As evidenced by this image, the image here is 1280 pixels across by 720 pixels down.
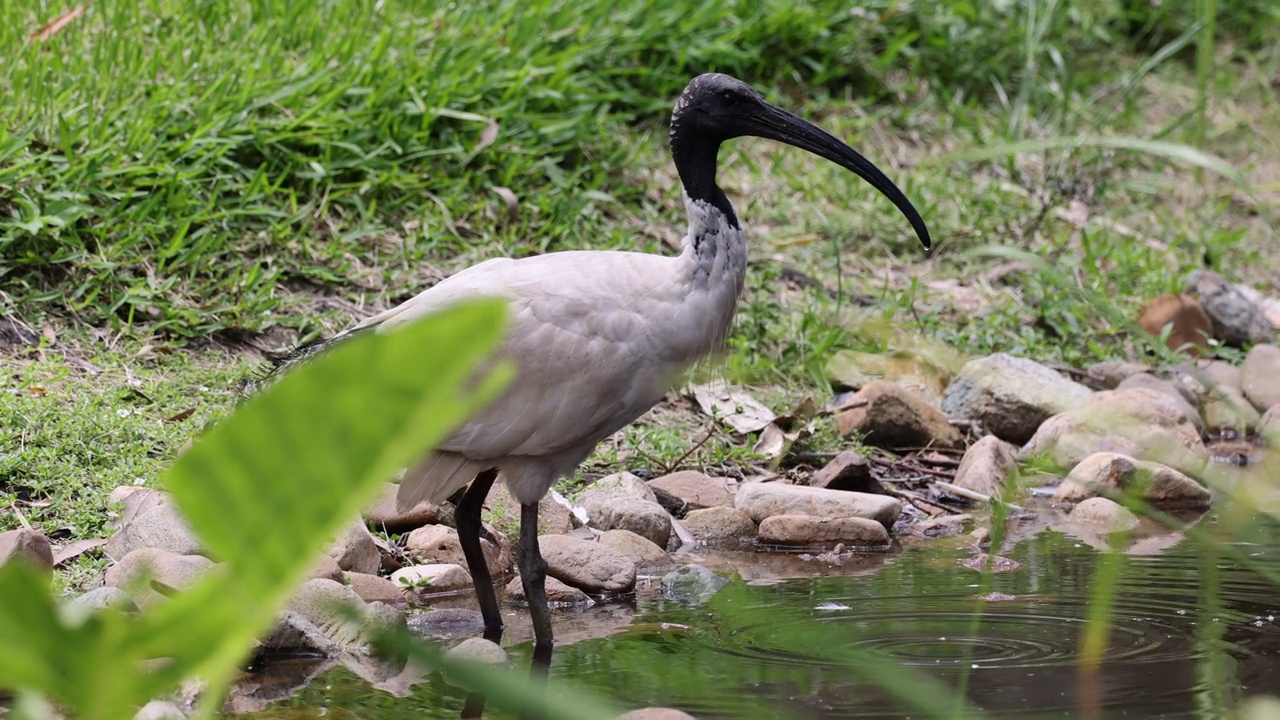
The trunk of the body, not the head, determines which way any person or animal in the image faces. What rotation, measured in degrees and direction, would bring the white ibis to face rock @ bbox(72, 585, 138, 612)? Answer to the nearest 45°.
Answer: approximately 135° to its right

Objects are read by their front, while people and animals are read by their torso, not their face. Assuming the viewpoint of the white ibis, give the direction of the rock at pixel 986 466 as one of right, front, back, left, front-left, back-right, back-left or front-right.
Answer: front-left

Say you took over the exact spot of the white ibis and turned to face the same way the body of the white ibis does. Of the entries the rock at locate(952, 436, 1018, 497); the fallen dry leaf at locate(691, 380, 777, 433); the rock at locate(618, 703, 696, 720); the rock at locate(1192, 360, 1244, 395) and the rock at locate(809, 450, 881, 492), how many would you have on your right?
1

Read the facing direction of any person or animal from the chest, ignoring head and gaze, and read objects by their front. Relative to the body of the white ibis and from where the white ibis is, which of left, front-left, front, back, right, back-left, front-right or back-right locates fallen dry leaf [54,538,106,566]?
back

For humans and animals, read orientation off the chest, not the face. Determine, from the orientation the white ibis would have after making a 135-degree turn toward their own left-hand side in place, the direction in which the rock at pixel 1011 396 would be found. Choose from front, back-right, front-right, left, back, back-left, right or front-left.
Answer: right

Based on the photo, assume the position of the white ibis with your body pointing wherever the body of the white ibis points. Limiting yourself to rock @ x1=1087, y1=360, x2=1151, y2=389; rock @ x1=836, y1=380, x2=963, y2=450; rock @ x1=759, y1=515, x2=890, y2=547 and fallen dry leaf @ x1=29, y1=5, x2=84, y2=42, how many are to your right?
0

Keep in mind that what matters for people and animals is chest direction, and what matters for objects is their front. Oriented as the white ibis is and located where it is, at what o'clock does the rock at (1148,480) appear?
The rock is roughly at 11 o'clock from the white ibis.

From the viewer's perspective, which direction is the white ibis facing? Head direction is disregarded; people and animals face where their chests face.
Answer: to the viewer's right

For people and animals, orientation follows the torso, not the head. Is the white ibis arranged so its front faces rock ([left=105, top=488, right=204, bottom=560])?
no

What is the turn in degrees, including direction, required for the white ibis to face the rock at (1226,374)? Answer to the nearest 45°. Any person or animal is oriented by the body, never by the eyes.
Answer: approximately 45° to its left

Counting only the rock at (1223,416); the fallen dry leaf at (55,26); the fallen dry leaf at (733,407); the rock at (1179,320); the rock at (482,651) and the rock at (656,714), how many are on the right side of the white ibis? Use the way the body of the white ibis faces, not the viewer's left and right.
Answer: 2

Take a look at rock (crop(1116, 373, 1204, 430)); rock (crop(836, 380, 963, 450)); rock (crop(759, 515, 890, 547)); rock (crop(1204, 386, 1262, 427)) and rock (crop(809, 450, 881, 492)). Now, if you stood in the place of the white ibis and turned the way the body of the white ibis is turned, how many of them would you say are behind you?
0

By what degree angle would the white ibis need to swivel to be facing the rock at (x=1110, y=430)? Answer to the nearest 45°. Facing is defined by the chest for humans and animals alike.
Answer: approximately 45° to its left

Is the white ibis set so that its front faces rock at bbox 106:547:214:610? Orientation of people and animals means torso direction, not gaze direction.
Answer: no

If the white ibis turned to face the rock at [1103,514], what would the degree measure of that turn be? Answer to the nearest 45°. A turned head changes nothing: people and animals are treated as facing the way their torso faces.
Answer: approximately 45° to its left

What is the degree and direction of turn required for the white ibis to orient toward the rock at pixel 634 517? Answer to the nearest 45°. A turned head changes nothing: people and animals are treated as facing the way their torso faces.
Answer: approximately 45° to its left

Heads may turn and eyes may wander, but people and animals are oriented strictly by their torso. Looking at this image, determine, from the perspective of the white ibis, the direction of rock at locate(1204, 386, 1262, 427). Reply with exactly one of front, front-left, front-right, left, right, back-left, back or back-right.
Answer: front-left
